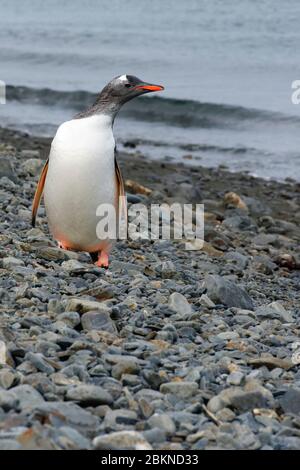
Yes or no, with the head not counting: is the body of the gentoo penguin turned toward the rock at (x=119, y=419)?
yes

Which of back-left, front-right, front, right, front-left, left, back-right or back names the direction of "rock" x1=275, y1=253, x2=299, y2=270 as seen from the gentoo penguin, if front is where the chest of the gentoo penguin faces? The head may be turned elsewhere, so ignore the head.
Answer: back-left

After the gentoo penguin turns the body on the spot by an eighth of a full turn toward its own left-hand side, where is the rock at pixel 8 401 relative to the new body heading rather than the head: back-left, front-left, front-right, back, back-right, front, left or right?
front-right

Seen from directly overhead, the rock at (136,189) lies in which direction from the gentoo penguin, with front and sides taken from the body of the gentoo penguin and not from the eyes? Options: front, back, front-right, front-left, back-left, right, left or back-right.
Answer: back

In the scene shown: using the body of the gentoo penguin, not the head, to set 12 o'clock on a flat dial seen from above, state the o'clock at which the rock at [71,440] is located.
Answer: The rock is roughly at 12 o'clock from the gentoo penguin.

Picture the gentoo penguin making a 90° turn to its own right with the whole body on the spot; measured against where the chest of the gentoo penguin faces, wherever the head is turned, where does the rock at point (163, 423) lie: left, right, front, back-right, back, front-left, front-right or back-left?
left

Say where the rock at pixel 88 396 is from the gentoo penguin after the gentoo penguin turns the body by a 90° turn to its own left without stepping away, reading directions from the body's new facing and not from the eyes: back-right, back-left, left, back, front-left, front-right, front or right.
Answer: right

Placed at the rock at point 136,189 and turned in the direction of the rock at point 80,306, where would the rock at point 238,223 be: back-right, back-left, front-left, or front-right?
front-left

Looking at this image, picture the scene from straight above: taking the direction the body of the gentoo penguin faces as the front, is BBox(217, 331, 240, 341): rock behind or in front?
in front

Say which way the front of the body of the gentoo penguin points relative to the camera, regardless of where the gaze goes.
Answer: toward the camera

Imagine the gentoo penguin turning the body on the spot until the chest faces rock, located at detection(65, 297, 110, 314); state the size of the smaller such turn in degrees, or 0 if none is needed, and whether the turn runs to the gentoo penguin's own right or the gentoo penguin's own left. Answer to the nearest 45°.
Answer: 0° — it already faces it

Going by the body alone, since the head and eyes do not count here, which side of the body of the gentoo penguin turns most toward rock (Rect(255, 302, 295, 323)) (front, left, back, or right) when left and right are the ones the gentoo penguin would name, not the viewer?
left

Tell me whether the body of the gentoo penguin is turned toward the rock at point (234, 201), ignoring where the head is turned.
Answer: no

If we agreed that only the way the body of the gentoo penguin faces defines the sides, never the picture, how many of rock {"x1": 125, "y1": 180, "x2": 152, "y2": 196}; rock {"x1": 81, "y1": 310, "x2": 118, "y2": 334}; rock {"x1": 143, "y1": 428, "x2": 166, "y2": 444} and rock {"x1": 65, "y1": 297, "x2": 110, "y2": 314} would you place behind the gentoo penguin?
1

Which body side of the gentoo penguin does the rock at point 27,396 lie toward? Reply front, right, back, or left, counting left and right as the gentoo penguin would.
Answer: front

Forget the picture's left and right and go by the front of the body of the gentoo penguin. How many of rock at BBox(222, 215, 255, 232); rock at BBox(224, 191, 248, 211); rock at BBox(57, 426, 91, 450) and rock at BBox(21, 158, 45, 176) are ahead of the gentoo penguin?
1

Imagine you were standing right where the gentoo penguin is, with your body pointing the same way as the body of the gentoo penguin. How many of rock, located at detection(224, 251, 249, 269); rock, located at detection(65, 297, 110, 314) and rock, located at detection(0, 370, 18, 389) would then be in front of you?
2

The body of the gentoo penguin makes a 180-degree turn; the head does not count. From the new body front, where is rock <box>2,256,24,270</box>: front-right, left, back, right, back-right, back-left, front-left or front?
back-left

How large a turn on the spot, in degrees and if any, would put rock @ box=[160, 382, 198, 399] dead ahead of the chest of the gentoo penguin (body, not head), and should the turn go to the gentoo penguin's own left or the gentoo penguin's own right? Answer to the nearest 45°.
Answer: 0° — it already faces it

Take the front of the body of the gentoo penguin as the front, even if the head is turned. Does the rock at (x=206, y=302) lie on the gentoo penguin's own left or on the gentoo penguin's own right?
on the gentoo penguin's own left

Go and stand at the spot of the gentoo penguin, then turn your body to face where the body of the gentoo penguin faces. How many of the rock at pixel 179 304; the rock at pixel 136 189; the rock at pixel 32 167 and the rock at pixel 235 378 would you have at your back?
2

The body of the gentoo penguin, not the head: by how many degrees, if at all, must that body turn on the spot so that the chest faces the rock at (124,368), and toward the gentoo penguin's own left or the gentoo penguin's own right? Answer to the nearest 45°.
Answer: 0° — it already faces it
